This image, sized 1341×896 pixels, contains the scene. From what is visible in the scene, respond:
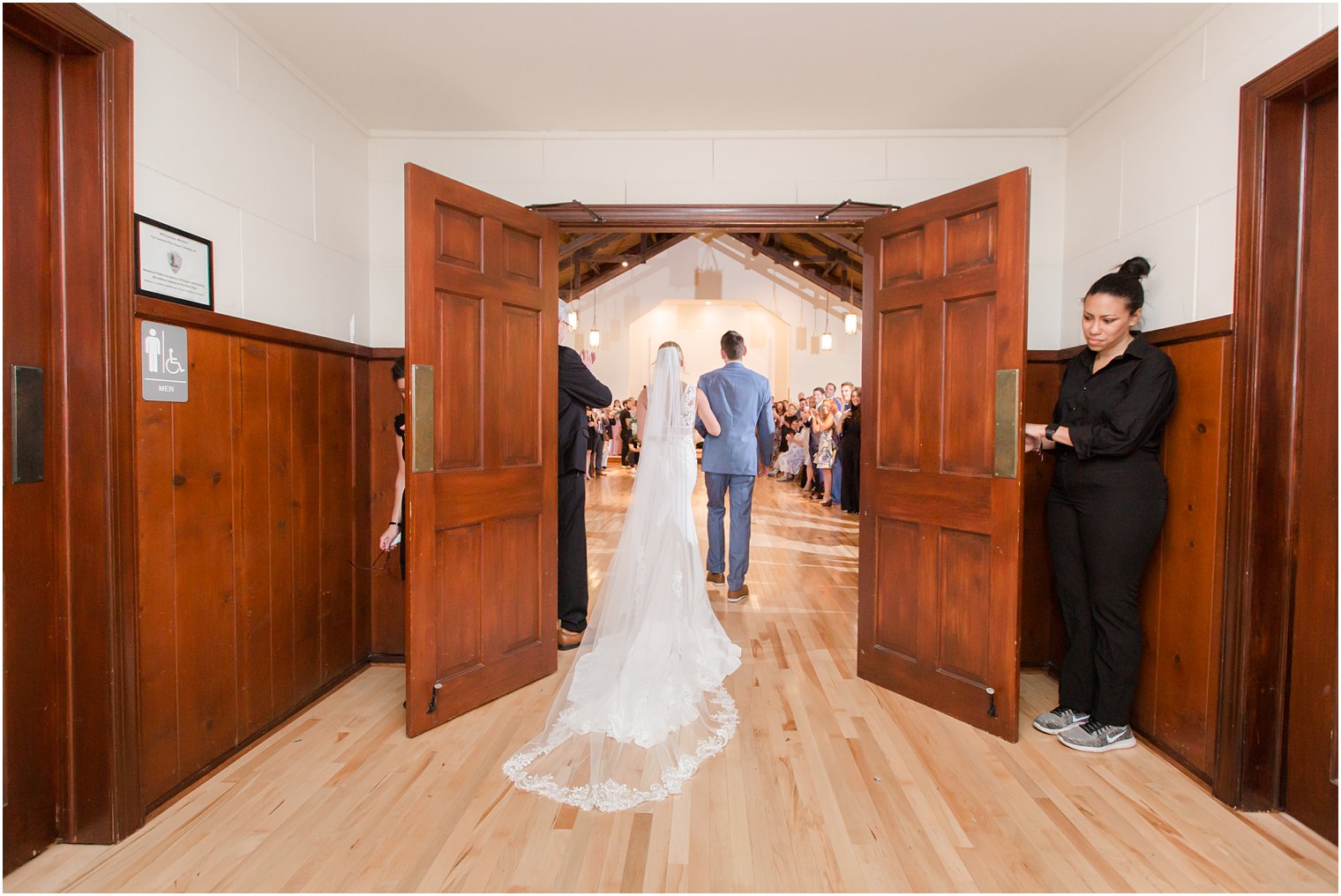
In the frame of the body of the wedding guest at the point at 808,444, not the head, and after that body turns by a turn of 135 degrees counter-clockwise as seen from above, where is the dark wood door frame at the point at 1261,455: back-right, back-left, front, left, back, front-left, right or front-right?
right

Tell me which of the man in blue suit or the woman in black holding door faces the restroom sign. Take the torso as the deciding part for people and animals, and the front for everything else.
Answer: the woman in black holding door

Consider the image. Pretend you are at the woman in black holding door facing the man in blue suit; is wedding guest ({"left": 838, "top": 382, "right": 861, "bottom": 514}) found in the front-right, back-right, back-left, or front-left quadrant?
front-right

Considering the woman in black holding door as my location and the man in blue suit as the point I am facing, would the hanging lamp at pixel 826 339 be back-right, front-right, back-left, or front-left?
front-right

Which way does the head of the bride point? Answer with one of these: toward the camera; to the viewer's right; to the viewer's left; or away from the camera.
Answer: away from the camera

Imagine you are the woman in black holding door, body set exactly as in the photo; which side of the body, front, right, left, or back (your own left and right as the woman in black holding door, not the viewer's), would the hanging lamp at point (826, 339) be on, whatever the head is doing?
right

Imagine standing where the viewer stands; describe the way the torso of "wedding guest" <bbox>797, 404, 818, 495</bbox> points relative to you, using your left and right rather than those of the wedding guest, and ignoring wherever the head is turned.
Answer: facing the viewer and to the left of the viewer

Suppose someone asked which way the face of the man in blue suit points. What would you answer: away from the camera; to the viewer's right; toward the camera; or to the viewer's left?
away from the camera

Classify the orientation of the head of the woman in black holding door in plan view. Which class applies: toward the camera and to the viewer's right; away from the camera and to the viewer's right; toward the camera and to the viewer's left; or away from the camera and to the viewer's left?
toward the camera and to the viewer's left

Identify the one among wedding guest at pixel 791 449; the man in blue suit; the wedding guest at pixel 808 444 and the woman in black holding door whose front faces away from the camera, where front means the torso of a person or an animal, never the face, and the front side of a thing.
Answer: the man in blue suit

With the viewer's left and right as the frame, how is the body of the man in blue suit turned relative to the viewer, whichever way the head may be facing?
facing away from the viewer

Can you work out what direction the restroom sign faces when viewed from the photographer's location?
facing the viewer and to the right of the viewer

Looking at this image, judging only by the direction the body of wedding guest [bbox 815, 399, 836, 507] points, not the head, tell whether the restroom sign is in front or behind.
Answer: in front

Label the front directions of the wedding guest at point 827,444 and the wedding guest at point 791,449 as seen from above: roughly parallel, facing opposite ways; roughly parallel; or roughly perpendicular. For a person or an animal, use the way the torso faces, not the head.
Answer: roughly parallel

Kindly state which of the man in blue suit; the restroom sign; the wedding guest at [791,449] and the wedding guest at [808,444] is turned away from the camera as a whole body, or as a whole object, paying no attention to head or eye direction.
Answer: the man in blue suit
